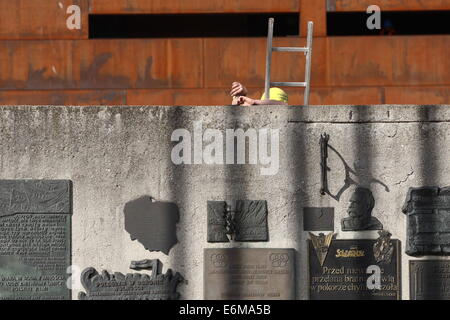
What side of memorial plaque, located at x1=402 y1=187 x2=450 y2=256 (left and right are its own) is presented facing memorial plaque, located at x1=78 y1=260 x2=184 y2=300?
right

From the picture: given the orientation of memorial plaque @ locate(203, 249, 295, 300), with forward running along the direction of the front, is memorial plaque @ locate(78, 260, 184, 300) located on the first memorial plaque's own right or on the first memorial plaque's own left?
on the first memorial plaque's own right

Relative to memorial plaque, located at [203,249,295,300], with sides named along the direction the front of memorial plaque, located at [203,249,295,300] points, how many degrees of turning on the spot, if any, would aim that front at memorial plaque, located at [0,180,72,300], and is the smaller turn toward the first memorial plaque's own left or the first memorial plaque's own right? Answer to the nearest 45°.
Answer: approximately 90° to the first memorial plaque's own right

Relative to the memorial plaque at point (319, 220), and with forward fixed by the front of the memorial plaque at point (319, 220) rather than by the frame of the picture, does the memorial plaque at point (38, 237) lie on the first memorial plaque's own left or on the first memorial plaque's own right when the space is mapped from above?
on the first memorial plaque's own right

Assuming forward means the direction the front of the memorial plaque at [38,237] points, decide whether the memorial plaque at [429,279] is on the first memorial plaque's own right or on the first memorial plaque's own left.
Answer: on the first memorial plaque's own left

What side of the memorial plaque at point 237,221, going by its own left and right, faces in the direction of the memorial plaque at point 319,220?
left
